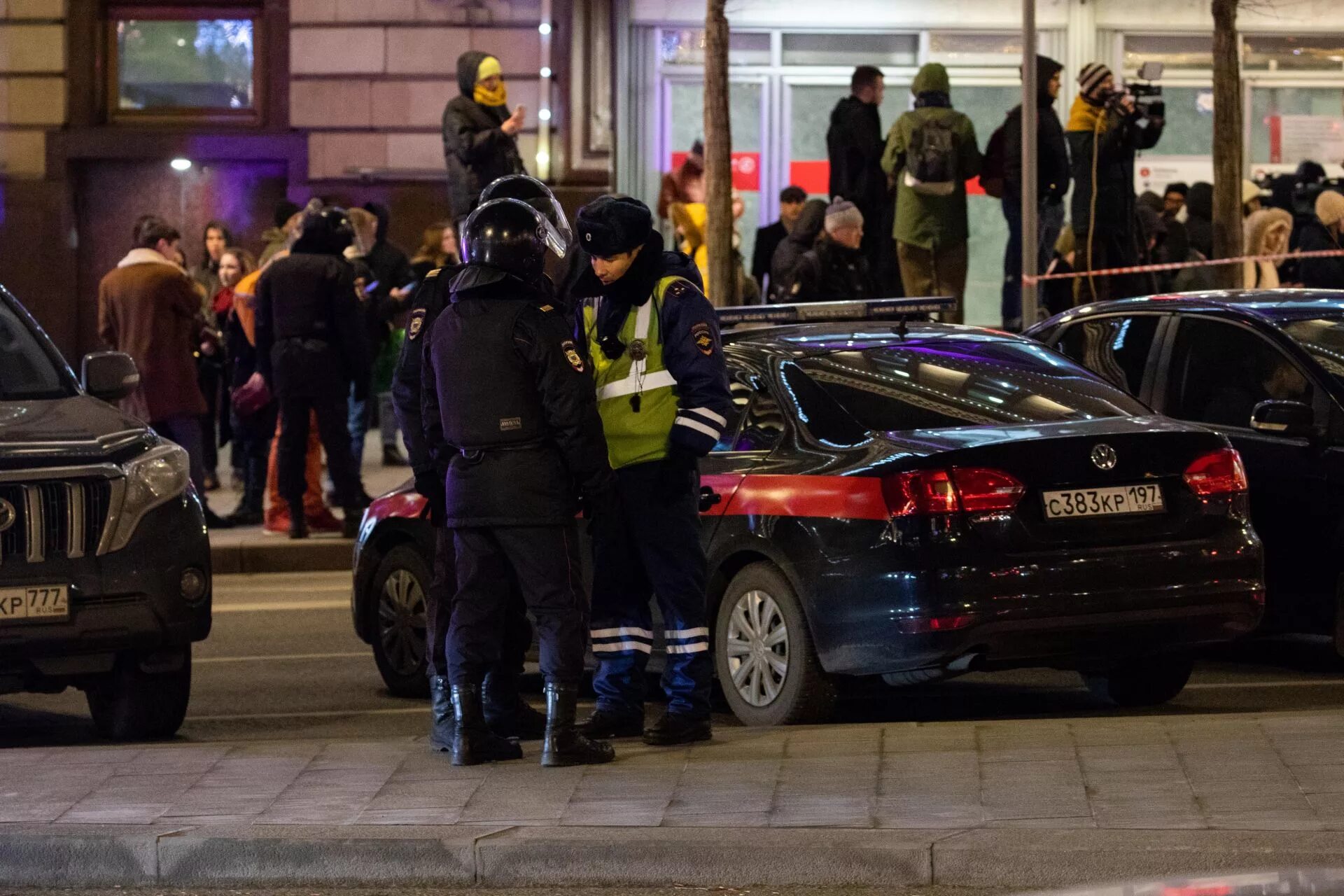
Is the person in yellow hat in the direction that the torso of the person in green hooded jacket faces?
no

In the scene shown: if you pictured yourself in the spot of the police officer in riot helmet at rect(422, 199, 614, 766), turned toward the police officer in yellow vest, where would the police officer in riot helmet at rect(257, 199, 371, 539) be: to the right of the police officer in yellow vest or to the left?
left

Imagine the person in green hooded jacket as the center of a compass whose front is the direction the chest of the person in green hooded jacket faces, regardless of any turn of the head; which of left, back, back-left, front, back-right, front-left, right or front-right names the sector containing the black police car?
back

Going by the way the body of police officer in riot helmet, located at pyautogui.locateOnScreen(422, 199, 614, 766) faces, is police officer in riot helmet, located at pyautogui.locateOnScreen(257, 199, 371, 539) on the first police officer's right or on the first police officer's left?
on the first police officer's left

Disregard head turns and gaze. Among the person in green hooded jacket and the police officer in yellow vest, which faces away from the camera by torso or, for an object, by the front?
the person in green hooded jacket

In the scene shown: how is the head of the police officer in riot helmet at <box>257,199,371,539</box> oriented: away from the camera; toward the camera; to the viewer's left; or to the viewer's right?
away from the camera

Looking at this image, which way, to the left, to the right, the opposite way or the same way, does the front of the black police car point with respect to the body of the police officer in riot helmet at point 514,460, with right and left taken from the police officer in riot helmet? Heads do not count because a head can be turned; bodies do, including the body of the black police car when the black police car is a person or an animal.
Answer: to the left

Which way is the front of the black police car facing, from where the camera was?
facing away from the viewer and to the left of the viewer

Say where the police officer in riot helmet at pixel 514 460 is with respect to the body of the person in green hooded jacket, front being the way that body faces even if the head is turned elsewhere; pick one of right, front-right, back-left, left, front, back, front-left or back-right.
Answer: back

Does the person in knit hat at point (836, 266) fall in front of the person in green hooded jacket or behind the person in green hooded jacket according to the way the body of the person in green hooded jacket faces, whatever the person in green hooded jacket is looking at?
behind

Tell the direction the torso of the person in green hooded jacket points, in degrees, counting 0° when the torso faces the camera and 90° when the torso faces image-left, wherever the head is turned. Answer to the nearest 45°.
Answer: approximately 180°

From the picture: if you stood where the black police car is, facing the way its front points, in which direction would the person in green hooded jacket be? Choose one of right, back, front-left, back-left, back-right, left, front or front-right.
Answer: front-right

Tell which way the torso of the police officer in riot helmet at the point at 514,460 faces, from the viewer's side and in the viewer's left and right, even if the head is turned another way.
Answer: facing away from the viewer and to the right of the viewer

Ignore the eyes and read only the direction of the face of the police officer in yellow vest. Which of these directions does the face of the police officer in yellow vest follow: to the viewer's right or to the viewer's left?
to the viewer's left

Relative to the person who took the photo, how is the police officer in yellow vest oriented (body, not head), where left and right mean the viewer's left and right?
facing the viewer and to the left of the viewer
